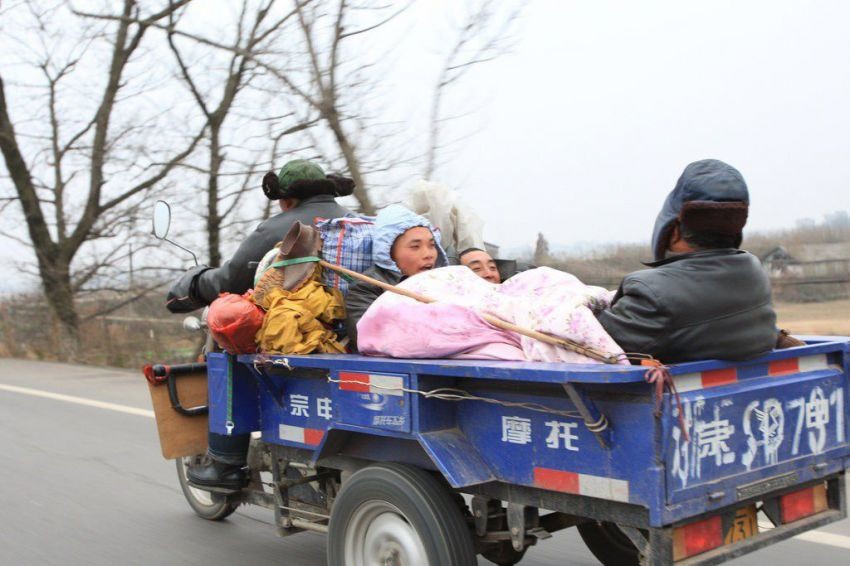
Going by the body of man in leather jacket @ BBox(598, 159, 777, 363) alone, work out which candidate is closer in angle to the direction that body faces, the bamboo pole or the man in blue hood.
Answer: the man in blue hood

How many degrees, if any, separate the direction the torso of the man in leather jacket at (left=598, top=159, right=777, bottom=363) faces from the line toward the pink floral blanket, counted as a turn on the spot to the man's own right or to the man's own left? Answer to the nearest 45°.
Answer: approximately 45° to the man's own left

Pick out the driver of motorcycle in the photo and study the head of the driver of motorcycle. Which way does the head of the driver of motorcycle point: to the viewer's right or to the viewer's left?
to the viewer's left

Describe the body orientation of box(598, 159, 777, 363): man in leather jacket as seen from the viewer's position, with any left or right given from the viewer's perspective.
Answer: facing away from the viewer and to the left of the viewer

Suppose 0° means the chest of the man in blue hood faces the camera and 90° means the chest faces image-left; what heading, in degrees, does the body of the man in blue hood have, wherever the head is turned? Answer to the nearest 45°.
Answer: approximately 315°

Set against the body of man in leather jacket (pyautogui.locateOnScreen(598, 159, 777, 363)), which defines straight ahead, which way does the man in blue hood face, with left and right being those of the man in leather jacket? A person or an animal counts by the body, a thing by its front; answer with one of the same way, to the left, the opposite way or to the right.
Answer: the opposite way

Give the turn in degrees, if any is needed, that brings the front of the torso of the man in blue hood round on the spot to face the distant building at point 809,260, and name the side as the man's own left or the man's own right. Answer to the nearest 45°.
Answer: approximately 90° to the man's own left

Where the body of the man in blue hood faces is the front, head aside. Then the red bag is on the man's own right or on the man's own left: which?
on the man's own right

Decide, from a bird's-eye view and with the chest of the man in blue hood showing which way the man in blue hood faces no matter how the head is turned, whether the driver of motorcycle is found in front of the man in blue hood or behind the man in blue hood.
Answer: behind

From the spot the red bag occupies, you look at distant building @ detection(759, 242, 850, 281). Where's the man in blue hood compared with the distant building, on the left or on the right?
right
